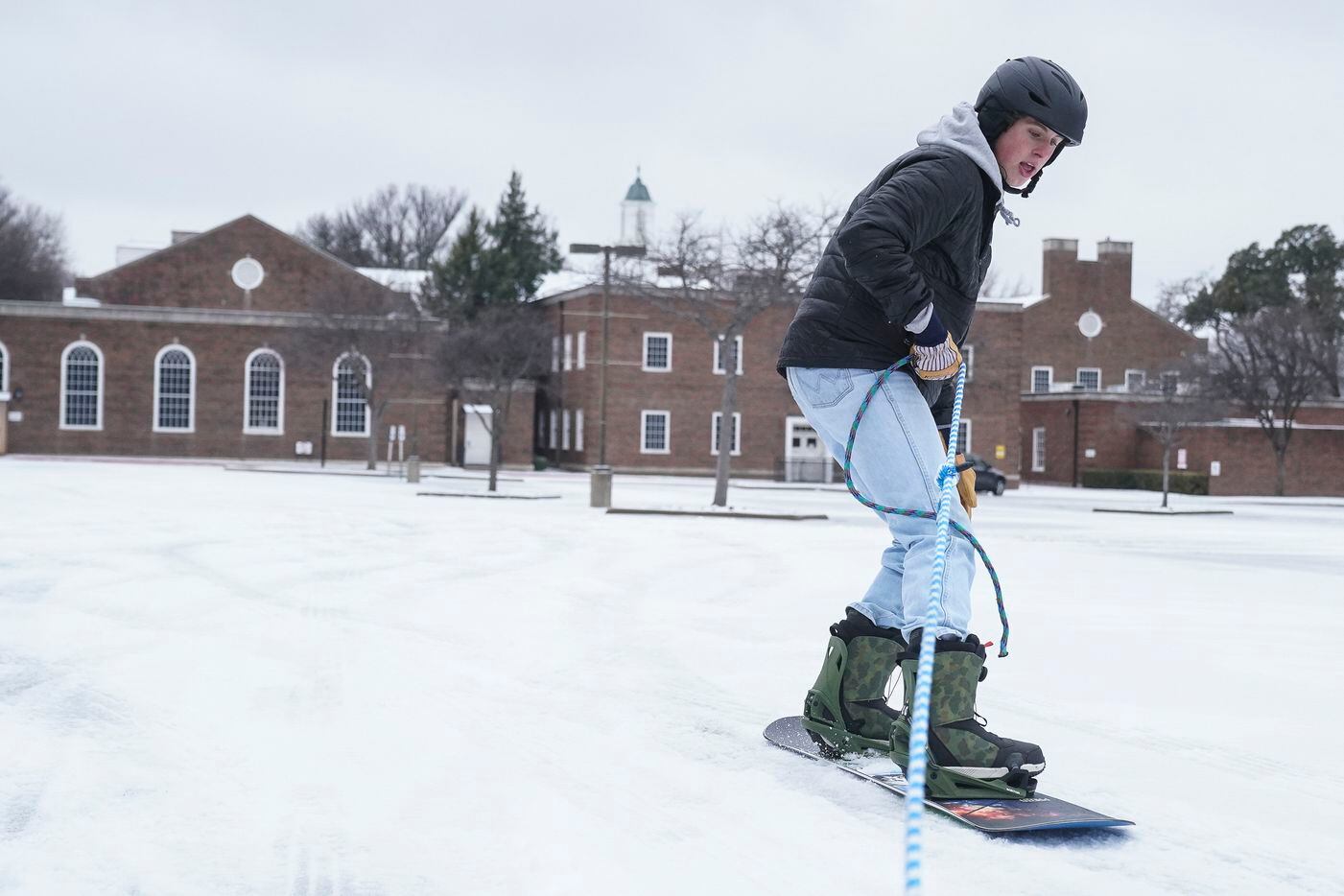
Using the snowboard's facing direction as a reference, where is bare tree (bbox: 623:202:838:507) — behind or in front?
behind

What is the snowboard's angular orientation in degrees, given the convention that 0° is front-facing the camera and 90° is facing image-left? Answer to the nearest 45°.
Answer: approximately 315°

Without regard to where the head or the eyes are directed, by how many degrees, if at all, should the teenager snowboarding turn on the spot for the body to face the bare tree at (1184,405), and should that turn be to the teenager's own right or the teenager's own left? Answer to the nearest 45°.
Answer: approximately 90° to the teenager's own left
